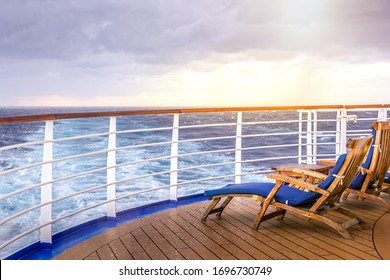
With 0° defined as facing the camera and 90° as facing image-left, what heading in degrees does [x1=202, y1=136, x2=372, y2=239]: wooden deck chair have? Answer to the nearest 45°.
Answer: approximately 90°

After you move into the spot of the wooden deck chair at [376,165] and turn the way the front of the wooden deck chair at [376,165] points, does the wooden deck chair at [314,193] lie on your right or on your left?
on your left
